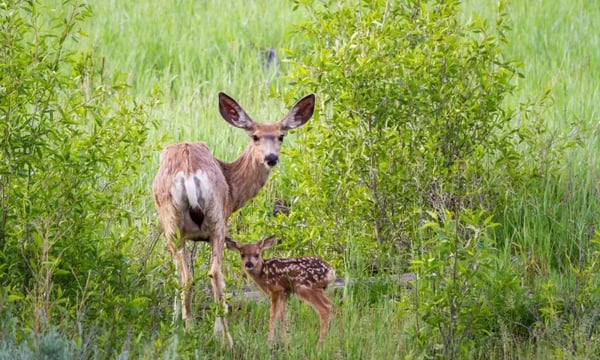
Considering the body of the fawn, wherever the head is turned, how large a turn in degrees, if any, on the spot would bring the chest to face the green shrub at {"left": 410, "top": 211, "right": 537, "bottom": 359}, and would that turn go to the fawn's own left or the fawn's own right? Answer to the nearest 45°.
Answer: approximately 135° to the fawn's own left

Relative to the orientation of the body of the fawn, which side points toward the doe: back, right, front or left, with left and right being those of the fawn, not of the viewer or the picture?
front

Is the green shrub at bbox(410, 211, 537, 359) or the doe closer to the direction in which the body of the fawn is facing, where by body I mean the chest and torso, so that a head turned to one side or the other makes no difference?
the doe

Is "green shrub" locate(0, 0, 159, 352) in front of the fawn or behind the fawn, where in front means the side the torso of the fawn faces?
in front

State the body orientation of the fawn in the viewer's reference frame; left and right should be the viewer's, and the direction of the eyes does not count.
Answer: facing to the left of the viewer
